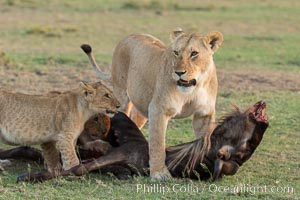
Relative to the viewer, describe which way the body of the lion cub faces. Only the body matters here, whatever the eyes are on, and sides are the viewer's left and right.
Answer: facing to the right of the viewer

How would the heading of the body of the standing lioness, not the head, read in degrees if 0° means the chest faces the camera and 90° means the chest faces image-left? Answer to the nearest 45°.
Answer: approximately 315°
